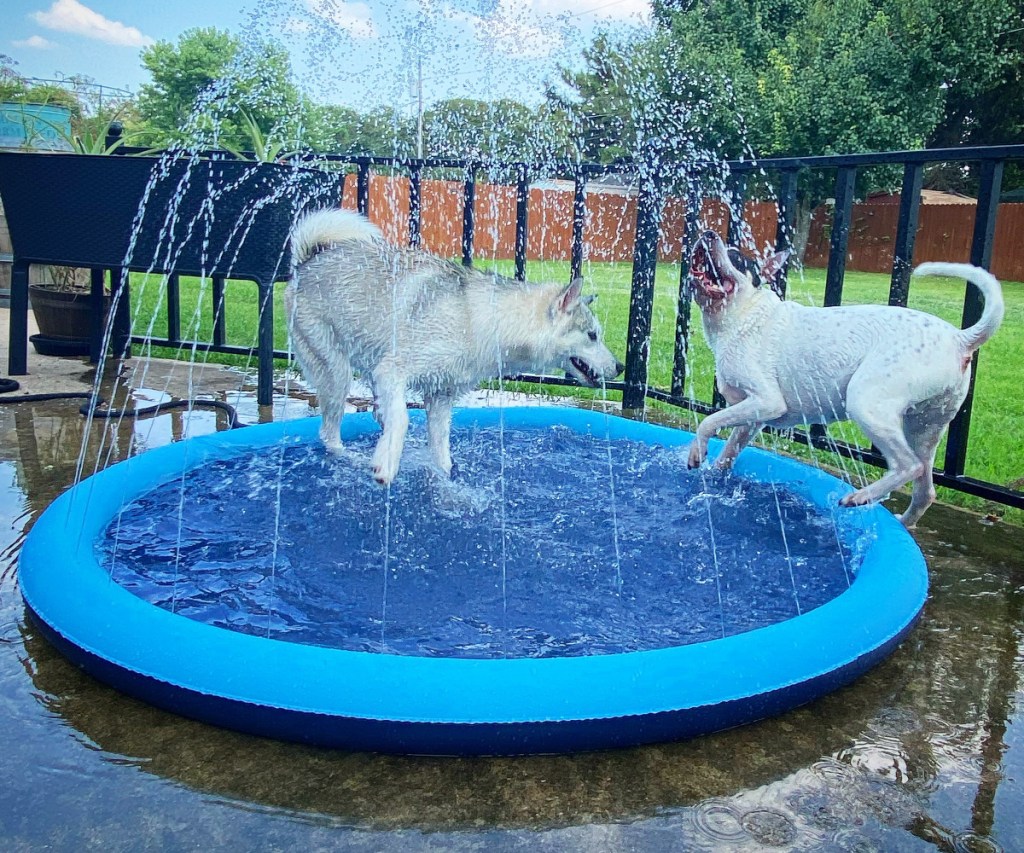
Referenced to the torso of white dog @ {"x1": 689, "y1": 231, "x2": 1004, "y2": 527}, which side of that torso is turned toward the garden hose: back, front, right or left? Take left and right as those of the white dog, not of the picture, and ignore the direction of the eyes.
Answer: front

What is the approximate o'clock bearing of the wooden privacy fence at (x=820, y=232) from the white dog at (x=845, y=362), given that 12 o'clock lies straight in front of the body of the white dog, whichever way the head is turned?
The wooden privacy fence is roughly at 3 o'clock from the white dog.

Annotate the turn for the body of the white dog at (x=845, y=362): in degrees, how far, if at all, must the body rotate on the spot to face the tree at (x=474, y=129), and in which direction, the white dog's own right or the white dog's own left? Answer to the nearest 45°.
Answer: approximately 45° to the white dog's own right

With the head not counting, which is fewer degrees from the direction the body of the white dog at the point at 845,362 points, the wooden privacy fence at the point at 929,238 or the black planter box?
the black planter box

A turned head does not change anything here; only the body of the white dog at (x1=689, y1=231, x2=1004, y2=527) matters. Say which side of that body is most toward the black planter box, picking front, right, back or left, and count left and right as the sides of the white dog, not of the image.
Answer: front

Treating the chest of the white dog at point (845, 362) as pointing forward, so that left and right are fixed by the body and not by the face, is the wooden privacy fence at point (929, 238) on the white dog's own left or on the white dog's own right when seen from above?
on the white dog's own right

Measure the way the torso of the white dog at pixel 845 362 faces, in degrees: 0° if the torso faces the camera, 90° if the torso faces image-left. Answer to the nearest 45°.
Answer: approximately 90°
